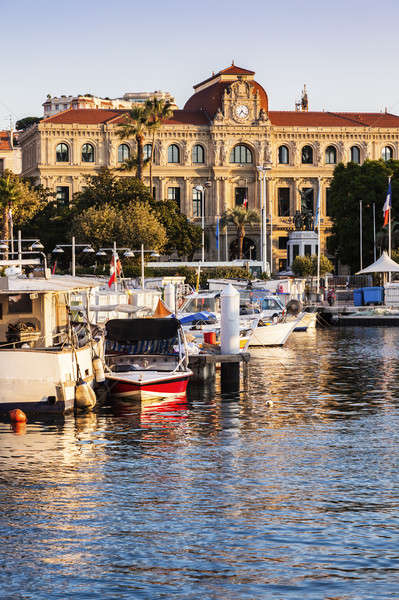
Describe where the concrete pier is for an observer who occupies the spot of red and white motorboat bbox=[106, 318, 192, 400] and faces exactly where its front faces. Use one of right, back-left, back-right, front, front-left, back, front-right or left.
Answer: back-left

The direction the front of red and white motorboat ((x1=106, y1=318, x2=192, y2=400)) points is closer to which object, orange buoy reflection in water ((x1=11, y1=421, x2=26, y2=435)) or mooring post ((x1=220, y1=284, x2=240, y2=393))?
the orange buoy reflection in water

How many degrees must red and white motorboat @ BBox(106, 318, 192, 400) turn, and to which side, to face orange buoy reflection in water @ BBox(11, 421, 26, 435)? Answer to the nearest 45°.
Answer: approximately 45° to its right

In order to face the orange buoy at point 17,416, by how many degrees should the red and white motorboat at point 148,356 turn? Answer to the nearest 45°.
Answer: approximately 45° to its right

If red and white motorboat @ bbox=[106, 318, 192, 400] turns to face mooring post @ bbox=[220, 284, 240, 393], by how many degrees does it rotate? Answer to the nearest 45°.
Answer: approximately 135° to its left

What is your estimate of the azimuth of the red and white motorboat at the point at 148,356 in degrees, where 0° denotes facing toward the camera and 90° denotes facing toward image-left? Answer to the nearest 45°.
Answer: approximately 0°
